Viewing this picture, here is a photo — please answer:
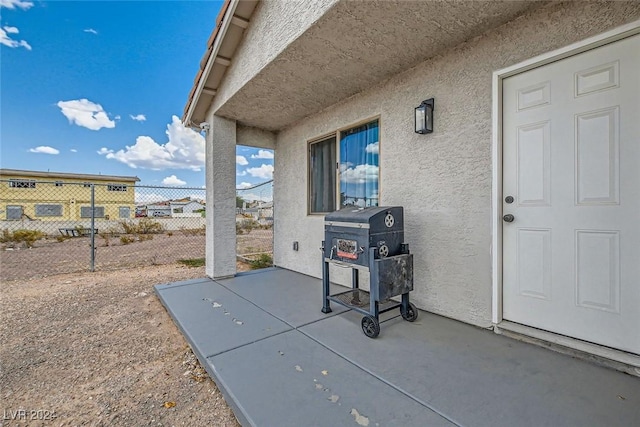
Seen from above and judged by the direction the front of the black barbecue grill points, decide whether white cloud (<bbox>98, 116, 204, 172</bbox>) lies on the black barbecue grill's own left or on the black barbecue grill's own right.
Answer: on the black barbecue grill's own right

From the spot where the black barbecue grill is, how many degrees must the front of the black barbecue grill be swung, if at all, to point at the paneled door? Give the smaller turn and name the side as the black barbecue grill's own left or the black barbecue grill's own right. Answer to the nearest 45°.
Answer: approximately 135° to the black barbecue grill's own left

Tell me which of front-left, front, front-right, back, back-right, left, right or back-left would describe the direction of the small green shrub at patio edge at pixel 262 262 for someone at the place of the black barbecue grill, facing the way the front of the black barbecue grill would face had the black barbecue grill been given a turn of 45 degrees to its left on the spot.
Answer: back-right

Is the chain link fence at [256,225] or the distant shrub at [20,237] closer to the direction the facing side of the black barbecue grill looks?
the distant shrub

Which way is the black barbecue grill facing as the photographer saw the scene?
facing the viewer and to the left of the viewer

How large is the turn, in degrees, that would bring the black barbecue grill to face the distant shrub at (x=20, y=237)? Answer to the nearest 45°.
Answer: approximately 45° to its right

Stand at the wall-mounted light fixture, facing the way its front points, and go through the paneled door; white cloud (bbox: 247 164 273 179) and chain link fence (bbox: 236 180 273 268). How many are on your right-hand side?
2

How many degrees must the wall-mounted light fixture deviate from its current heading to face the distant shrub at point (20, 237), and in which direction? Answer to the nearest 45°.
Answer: approximately 45° to its right

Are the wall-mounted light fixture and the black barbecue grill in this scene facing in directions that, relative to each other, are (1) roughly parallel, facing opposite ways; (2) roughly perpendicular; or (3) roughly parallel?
roughly parallel

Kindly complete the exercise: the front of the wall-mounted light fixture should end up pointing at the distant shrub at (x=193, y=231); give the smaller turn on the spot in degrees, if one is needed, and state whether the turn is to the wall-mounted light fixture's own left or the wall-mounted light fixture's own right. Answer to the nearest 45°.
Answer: approximately 90° to the wall-mounted light fixture's own right

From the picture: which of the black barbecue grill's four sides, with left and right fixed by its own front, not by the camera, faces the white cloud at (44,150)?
right

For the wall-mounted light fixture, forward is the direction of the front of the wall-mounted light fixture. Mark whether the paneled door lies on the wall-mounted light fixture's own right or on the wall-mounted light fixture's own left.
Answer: on the wall-mounted light fixture's own left

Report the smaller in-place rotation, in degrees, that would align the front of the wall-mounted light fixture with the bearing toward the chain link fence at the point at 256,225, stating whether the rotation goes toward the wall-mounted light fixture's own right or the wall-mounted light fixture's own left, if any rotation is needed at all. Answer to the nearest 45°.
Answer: approximately 90° to the wall-mounted light fixture's own right

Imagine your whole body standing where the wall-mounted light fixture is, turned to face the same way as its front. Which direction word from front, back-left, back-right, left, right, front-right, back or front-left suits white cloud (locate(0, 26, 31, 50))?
front-right

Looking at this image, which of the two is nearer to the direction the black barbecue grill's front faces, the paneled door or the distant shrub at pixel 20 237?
the distant shrub

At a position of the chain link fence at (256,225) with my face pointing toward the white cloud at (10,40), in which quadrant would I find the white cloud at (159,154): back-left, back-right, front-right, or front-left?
front-right

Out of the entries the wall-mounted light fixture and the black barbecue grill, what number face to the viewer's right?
0
